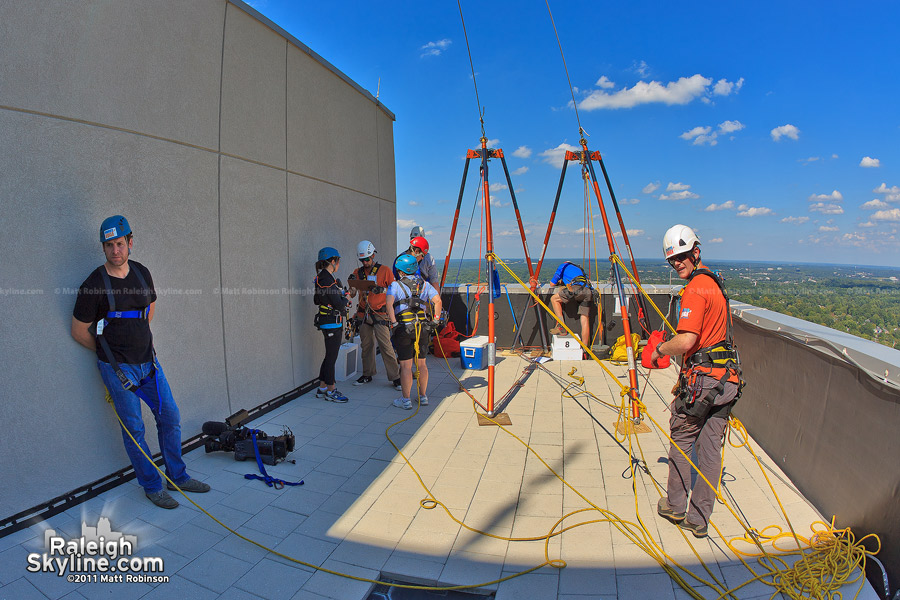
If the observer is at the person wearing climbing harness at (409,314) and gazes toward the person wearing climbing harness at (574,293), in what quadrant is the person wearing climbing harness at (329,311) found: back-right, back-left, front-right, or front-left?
back-left

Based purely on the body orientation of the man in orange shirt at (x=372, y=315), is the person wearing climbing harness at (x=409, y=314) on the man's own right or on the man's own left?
on the man's own left

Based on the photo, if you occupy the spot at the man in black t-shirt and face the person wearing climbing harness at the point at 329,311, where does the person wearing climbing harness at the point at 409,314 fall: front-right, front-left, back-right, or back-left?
front-right

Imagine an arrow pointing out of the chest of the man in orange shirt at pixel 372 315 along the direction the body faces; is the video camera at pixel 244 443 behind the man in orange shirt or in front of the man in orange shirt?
in front

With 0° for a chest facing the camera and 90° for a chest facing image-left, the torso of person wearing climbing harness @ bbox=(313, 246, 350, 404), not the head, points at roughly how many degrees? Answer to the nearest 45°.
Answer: approximately 270°

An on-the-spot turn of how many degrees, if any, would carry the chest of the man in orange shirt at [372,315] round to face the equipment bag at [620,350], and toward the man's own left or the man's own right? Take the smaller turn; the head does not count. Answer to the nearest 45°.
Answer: approximately 135° to the man's own left

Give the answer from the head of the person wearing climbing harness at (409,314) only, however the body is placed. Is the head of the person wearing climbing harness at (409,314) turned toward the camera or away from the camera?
away from the camera

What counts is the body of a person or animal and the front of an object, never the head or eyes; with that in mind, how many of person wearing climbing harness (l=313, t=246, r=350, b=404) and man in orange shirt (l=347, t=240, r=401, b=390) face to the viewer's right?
1

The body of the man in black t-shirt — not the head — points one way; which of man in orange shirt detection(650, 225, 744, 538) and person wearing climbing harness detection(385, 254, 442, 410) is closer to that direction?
the man in orange shirt

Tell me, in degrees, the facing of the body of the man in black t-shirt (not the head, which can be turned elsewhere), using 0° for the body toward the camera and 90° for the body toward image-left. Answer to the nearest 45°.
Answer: approximately 315°

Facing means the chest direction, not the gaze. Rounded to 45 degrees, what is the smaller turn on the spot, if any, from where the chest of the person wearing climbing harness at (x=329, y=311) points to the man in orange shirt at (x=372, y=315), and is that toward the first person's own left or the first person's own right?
approximately 45° to the first person's own left

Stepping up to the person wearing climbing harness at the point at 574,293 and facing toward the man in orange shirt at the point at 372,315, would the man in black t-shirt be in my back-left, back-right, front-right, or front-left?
front-left

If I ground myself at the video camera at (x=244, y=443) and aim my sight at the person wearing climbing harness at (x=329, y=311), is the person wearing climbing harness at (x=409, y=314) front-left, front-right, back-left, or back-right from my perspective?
front-right
